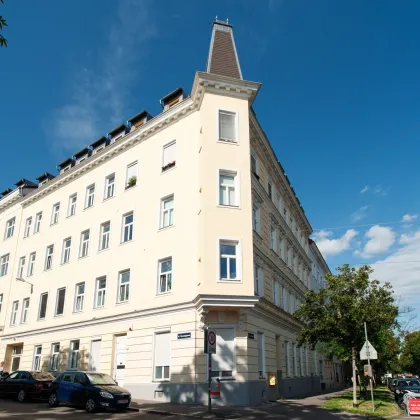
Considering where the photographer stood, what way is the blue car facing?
facing the viewer and to the right of the viewer

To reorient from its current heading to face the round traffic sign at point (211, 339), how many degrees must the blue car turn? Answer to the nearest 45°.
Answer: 0° — it already faces it

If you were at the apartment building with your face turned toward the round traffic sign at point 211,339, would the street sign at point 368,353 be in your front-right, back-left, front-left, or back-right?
front-left
